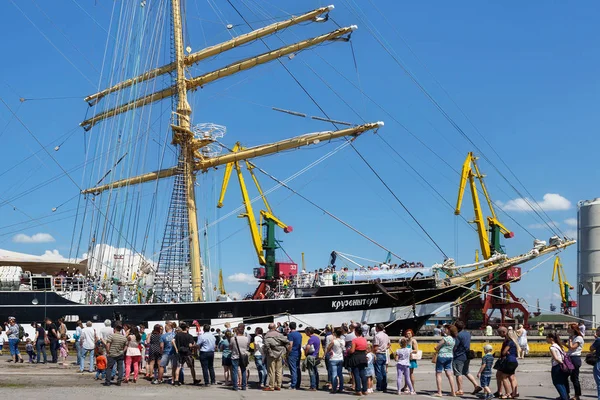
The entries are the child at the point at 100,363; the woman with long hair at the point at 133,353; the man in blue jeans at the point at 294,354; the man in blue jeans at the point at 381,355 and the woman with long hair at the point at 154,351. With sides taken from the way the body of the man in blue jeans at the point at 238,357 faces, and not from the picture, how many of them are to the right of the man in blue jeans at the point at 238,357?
2

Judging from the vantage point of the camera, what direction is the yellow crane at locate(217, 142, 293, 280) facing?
facing to the left of the viewer

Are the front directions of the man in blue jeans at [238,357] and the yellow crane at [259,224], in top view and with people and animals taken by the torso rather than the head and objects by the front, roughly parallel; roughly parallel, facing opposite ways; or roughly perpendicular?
roughly perpendicular

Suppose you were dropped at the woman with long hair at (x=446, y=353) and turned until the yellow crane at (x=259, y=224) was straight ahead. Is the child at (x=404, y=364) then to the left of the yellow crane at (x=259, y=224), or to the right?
left

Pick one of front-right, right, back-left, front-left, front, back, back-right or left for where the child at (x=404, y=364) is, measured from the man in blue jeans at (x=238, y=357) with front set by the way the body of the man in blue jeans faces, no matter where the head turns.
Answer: right

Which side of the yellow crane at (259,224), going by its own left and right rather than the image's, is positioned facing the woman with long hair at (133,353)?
left

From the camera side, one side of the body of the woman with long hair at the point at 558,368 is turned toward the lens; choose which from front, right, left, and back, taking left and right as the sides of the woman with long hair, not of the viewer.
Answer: left

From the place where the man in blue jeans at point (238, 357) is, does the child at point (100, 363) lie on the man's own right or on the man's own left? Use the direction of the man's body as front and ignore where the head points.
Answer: on the man's own left

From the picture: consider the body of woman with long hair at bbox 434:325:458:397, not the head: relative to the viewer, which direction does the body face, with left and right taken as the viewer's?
facing away from the viewer and to the left of the viewer

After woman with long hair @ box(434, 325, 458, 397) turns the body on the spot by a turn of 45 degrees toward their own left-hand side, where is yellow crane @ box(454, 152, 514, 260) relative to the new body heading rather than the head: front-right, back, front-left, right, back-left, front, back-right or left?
right

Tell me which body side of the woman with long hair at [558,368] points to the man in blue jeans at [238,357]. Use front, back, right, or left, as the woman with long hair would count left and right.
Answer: front

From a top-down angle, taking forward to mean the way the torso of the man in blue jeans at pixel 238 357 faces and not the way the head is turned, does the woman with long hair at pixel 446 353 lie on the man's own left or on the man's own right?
on the man's own right

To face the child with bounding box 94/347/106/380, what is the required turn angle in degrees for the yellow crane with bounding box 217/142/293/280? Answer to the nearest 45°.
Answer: approximately 90° to its left

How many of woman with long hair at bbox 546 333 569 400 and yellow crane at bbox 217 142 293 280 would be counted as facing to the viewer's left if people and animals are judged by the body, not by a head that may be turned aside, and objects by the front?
2

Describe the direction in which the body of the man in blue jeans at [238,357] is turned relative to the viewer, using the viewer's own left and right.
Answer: facing away from the viewer
